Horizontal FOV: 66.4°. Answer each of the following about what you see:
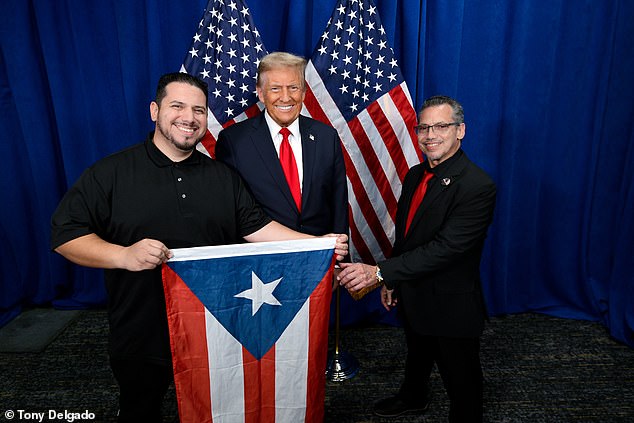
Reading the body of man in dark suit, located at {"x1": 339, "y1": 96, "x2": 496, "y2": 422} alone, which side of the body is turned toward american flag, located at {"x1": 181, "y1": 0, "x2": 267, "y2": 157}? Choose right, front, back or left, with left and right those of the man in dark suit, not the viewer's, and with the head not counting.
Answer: right

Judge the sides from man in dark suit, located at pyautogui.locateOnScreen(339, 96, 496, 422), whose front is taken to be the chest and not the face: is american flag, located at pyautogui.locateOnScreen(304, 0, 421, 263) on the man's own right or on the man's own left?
on the man's own right

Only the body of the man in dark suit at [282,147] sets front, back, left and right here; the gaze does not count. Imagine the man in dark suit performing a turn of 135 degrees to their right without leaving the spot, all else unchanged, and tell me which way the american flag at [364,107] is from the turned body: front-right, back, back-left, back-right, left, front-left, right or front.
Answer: right

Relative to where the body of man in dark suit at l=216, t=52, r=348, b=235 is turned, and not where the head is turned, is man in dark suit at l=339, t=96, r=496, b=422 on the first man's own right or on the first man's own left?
on the first man's own left

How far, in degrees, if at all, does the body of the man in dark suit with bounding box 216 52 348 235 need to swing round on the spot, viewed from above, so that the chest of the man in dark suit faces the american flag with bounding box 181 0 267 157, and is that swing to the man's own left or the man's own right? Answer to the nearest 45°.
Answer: approximately 135° to the man's own right

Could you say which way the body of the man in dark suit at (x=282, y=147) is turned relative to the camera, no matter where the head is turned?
toward the camera

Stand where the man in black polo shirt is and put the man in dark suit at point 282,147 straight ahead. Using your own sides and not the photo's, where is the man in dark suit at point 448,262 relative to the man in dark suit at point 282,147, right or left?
right

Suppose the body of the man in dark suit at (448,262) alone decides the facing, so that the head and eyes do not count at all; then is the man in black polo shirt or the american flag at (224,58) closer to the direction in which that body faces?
the man in black polo shirt

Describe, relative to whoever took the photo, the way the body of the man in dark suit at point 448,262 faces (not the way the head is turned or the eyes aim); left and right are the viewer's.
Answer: facing the viewer and to the left of the viewer

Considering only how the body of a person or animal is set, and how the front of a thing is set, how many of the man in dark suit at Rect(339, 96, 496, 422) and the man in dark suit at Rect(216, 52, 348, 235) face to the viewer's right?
0

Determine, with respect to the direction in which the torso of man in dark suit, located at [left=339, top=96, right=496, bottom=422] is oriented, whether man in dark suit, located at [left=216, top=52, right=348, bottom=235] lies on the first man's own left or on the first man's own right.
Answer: on the first man's own right

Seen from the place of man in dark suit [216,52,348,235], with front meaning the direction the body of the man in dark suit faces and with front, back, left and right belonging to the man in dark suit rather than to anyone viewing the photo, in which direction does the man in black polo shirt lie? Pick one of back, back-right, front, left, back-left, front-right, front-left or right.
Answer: front-right
